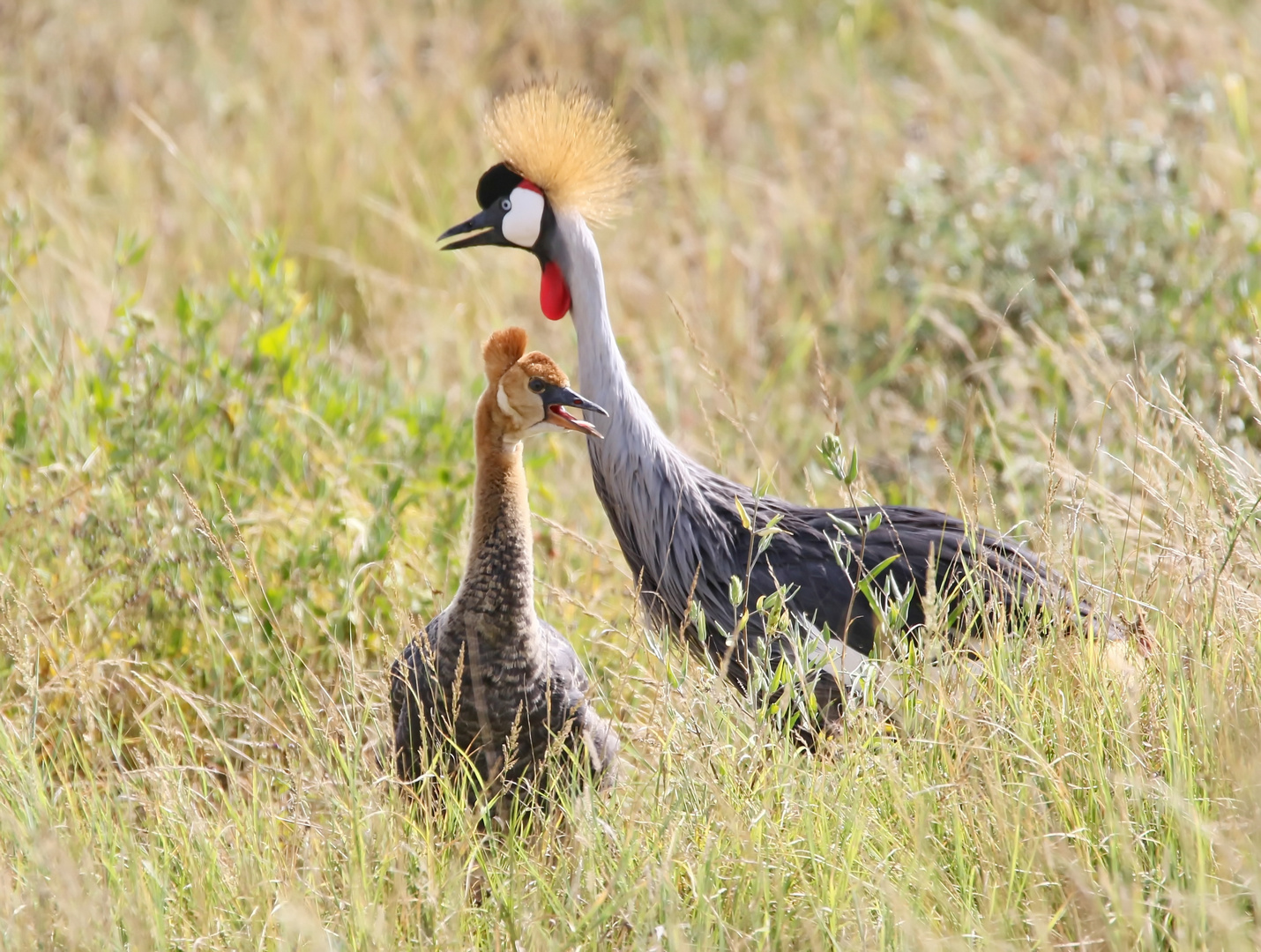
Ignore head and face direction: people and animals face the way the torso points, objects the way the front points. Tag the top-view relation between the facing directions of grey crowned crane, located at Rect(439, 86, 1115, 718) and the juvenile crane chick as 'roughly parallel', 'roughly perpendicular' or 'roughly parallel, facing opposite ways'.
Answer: roughly perpendicular

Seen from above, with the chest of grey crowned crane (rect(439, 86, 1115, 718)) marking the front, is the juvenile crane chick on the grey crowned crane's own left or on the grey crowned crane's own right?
on the grey crowned crane's own left

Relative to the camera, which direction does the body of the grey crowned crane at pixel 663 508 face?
to the viewer's left

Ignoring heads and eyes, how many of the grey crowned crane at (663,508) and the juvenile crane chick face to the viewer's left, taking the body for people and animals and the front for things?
1
